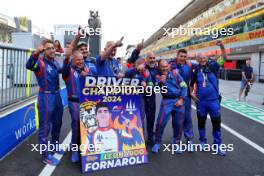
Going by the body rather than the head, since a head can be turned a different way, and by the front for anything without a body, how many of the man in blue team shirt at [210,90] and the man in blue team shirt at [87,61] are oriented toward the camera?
2

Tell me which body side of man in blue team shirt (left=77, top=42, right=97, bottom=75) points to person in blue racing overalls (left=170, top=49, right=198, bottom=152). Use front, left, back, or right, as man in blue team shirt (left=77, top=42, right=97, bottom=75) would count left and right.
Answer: left

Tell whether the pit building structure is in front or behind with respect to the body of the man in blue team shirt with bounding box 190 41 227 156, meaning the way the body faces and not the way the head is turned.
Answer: behind

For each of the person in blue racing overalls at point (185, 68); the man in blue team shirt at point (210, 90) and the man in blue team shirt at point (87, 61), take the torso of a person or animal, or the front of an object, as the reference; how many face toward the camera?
3

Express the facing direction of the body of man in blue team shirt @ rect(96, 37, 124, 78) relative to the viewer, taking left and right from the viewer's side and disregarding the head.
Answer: facing the viewer and to the right of the viewer

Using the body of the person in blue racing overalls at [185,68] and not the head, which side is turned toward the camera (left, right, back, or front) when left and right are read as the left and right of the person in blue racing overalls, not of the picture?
front

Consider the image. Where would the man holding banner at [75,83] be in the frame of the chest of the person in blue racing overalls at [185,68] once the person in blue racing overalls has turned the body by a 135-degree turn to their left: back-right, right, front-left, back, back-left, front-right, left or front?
back

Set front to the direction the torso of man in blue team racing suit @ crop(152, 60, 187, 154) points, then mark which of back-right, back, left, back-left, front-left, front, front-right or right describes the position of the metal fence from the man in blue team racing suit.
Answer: front-right

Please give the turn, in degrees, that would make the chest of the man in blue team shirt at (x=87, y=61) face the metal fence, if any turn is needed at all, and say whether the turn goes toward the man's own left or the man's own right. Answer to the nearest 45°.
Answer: approximately 135° to the man's own right

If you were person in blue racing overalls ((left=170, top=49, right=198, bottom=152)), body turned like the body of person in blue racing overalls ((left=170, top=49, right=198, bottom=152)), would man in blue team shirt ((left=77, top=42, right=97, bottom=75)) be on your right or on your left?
on your right
